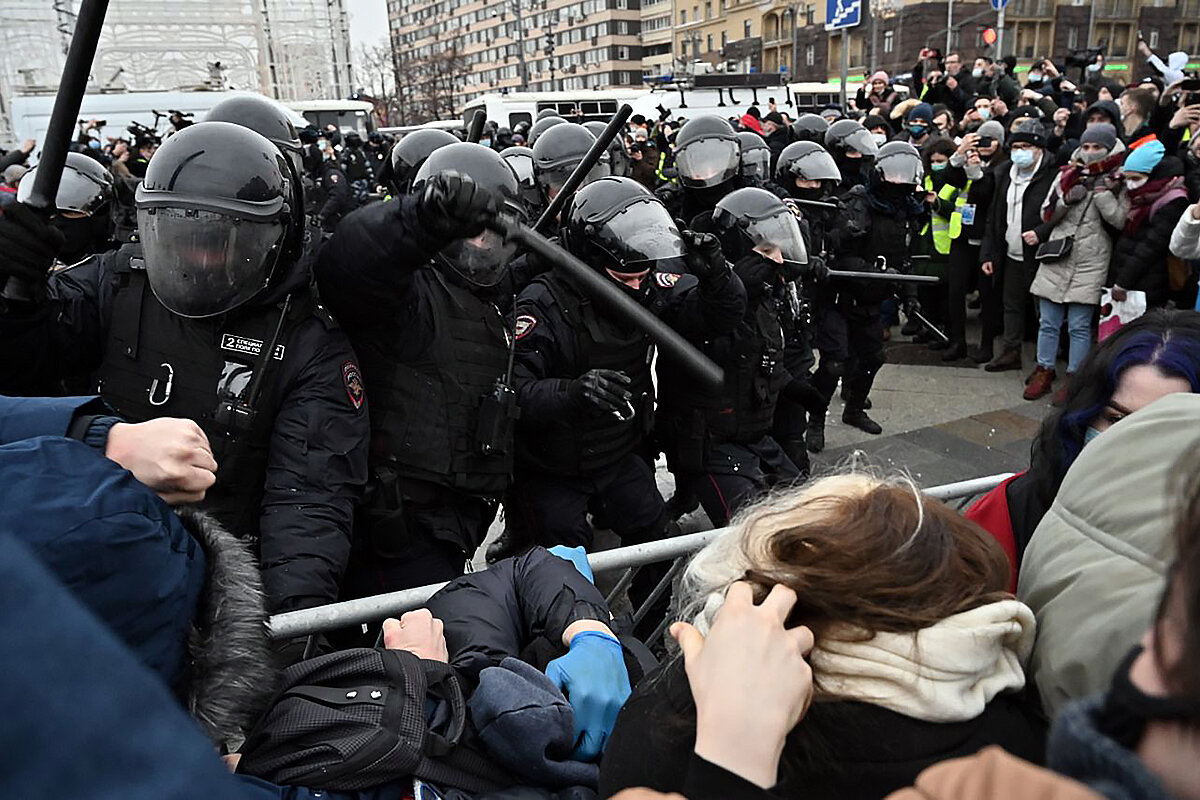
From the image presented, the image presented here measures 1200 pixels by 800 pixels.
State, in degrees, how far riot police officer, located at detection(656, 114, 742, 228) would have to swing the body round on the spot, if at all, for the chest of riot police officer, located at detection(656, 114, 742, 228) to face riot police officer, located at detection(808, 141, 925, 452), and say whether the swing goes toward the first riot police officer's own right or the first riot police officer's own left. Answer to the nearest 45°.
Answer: approximately 135° to the first riot police officer's own left

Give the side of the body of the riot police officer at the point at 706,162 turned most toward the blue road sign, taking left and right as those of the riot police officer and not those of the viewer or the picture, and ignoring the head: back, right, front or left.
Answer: back

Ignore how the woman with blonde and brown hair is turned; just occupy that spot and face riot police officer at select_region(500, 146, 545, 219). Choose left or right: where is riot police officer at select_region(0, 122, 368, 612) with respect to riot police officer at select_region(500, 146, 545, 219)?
left

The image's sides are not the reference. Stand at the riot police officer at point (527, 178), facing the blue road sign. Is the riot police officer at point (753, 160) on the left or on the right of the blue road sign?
right

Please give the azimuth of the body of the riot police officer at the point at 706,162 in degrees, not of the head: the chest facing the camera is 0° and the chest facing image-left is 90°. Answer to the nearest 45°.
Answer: approximately 0°

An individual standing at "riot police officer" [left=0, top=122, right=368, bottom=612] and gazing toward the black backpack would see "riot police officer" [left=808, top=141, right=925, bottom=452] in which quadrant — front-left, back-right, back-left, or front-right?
back-left

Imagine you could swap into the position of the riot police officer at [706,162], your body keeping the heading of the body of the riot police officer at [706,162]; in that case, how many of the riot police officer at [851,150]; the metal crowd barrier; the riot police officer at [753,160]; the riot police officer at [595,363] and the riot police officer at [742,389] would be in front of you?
3

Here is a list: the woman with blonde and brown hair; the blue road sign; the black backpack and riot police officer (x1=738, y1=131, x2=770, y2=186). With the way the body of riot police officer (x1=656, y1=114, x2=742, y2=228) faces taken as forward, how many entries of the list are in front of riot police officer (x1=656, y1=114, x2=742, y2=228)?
2

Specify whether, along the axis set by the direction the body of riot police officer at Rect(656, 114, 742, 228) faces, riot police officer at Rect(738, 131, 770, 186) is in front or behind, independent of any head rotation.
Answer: behind

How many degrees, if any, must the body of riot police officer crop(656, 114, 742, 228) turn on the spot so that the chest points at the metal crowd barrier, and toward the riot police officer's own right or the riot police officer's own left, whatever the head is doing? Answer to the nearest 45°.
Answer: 0° — they already face it

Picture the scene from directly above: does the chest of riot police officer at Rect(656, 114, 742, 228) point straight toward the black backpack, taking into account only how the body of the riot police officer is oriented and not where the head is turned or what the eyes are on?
yes
